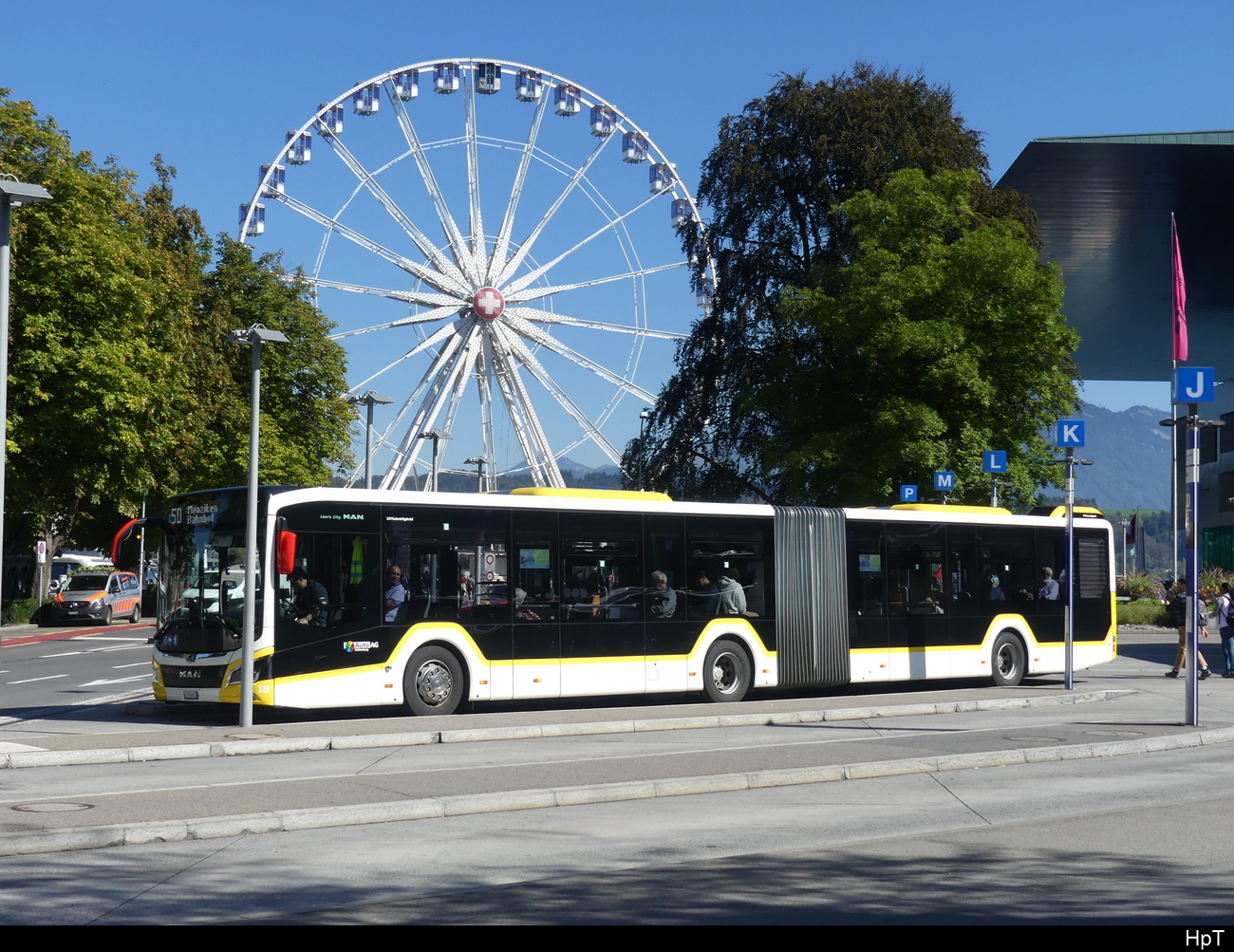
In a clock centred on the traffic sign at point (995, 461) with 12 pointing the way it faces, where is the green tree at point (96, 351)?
The green tree is roughly at 3 o'clock from the traffic sign.

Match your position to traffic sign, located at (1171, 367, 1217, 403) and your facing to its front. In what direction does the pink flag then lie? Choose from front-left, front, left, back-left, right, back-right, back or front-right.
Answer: back

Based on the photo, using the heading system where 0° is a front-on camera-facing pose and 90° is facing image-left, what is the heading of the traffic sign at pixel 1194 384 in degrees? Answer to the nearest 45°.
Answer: approximately 0°

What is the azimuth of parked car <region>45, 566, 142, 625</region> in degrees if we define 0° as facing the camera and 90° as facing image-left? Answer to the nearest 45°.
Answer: approximately 45°
